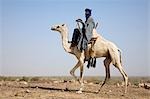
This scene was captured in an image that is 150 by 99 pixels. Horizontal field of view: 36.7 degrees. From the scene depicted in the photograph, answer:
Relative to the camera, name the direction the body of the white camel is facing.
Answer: to the viewer's left
